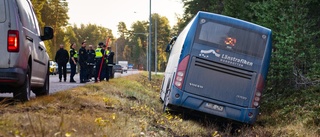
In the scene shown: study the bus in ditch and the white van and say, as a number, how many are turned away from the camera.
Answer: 2

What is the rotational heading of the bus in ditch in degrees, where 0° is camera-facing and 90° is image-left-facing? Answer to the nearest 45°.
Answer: approximately 180°

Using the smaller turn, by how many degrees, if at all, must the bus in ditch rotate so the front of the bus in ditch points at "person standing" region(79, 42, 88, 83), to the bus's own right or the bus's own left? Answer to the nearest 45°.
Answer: approximately 45° to the bus's own left

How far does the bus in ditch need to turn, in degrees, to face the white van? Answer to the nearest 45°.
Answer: approximately 135° to its left

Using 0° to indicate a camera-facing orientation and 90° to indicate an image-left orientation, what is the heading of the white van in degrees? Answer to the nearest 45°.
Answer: approximately 180°
